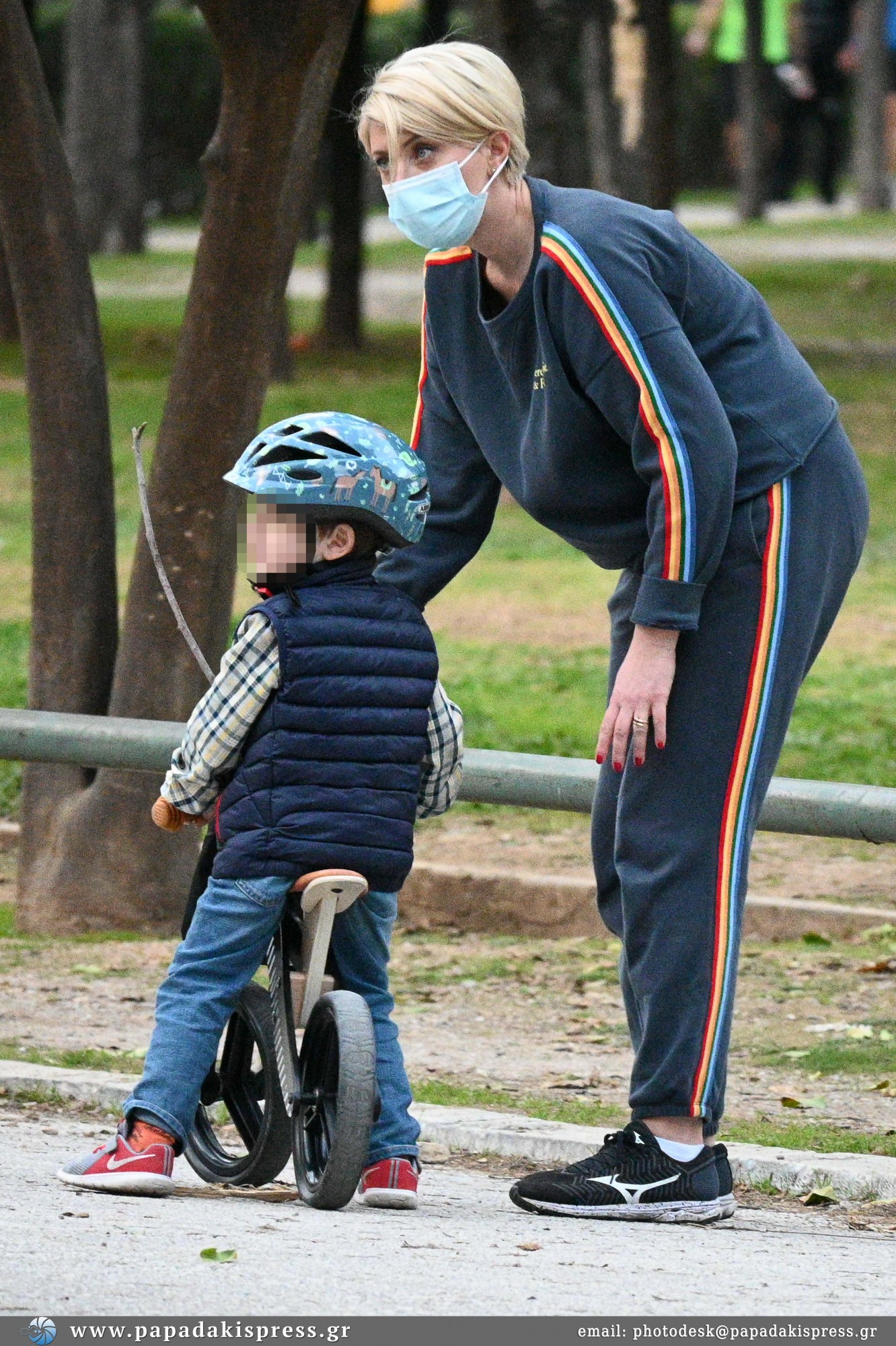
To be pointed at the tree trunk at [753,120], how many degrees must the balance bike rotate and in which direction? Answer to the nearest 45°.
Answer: approximately 45° to its right

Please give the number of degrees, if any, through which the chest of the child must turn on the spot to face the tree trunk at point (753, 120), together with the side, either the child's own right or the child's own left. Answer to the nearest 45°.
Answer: approximately 45° to the child's own right

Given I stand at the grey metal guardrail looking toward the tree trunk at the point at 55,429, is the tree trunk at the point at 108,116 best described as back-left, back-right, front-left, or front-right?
front-right

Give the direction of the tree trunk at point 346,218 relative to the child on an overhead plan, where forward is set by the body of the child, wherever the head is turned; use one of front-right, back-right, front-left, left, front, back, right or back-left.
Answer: front-right

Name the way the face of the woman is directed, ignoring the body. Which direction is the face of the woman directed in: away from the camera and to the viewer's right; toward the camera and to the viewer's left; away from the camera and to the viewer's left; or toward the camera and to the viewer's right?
toward the camera and to the viewer's left

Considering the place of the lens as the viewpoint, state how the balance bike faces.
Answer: facing away from the viewer and to the left of the viewer

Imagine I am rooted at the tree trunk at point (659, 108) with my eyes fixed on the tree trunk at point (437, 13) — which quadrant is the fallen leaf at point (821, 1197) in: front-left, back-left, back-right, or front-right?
back-left

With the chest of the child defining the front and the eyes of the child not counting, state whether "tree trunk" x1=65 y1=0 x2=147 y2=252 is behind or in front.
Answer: in front

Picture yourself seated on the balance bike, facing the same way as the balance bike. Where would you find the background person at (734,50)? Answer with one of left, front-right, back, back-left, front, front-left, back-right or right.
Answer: front-right

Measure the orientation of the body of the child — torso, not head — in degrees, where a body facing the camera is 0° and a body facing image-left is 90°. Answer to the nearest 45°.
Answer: approximately 135°

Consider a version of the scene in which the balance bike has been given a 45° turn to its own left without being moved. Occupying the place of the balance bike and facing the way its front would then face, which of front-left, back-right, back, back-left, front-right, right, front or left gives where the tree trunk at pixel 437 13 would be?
right

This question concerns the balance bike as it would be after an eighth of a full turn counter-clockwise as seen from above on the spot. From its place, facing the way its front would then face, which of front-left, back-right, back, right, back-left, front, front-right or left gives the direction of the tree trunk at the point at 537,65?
right
